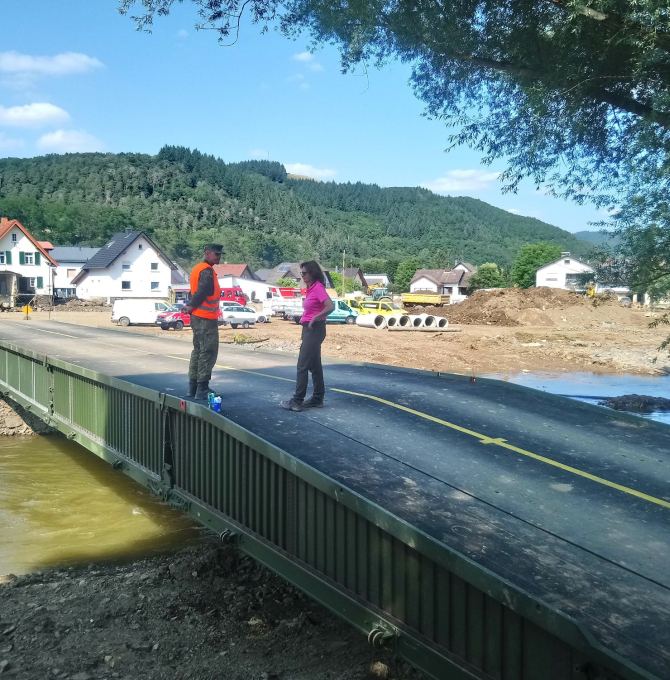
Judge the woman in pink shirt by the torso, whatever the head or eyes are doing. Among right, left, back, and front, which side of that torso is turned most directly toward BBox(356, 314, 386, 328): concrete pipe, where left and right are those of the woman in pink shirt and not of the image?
right

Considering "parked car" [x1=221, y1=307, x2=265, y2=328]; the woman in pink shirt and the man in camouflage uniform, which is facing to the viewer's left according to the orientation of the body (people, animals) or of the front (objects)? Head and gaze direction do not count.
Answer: the woman in pink shirt

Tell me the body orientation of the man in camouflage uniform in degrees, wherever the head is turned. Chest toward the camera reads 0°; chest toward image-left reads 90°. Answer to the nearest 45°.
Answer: approximately 270°

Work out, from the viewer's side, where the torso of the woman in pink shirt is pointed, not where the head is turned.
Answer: to the viewer's left

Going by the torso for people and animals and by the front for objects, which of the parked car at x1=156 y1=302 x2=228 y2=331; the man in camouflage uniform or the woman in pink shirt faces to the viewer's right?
the man in camouflage uniform

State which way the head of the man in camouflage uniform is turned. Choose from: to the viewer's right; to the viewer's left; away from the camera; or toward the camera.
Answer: to the viewer's right

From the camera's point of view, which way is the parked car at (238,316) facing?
to the viewer's right
